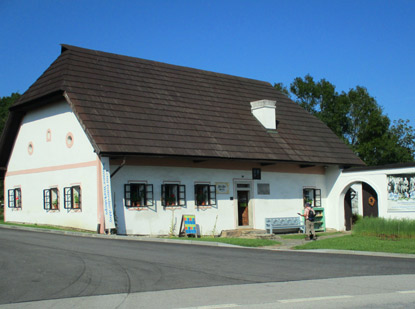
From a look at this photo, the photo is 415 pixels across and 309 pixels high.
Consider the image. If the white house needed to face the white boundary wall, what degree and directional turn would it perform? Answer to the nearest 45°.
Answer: approximately 45° to its left

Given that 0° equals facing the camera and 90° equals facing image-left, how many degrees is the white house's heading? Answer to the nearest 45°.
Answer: approximately 315°

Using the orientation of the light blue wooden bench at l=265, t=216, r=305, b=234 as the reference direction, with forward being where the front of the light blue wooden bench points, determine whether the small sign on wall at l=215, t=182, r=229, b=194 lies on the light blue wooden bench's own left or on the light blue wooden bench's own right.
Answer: on the light blue wooden bench's own right

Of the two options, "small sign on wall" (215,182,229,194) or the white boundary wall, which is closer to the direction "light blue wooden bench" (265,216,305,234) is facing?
the white boundary wall

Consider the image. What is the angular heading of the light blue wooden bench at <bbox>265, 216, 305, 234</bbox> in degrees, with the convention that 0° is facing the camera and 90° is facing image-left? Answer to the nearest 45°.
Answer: approximately 315°

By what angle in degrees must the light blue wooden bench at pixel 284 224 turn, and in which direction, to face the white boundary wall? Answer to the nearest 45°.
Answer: approximately 45° to its left

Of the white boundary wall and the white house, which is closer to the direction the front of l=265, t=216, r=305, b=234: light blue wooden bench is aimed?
the white boundary wall
